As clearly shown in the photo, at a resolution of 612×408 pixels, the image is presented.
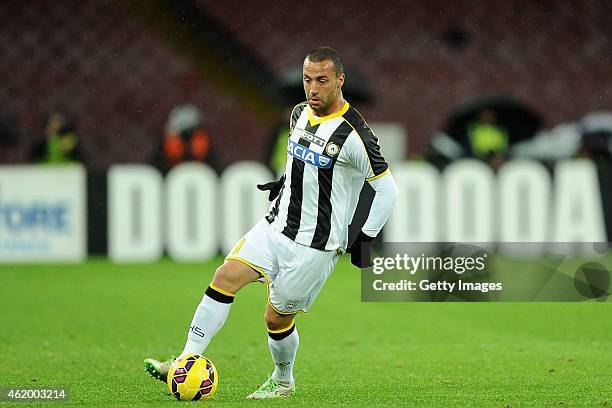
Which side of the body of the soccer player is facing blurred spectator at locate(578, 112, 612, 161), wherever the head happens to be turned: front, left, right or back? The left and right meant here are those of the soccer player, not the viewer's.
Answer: back

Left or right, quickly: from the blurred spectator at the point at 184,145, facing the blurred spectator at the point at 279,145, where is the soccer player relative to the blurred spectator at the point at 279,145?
right

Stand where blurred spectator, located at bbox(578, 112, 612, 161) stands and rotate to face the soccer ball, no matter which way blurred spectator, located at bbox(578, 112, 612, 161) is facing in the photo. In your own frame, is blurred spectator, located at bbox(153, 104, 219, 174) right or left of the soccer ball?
right

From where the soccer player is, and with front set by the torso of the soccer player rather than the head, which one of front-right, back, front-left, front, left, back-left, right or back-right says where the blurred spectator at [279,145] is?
back-right

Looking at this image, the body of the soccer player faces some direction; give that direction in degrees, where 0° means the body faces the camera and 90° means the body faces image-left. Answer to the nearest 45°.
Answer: approximately 45°

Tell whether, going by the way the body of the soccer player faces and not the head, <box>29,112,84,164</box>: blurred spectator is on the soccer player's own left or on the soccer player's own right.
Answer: on the soccer player's own right

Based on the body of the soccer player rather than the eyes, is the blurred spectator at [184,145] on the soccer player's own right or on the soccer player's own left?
on the soccer player's own right
